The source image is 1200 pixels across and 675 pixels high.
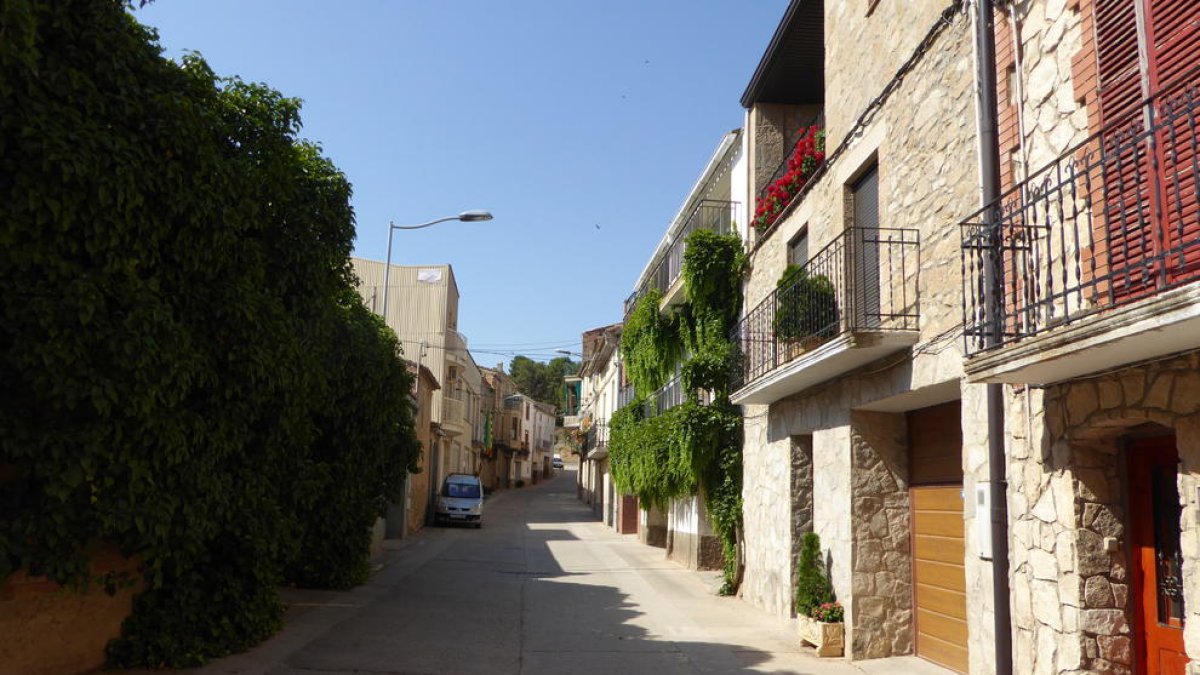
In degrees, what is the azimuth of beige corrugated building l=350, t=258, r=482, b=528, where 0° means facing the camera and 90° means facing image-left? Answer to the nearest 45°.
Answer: approximately 270°

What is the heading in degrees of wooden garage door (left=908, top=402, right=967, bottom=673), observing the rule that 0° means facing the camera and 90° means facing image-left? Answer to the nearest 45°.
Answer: approximately 45°

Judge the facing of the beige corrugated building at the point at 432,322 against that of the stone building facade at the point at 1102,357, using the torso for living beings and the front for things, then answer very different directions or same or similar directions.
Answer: very different directions

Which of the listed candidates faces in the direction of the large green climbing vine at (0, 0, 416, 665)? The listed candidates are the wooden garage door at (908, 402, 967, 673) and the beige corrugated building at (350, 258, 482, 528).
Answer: the wooden garage door

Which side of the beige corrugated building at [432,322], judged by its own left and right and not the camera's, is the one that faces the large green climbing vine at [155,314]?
right

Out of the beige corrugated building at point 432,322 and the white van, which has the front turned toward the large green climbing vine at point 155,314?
the white van

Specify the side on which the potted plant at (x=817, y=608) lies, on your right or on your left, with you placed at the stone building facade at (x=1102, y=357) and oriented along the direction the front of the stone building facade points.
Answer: on your right

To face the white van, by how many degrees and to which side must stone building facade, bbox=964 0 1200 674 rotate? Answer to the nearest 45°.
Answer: approximately 90° to its right

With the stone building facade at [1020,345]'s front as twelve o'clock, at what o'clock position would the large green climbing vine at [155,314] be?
The large green climbing vine is roughly at 1 o'clock from the stone building facade.

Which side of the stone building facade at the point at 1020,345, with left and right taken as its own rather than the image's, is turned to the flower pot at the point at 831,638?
right
